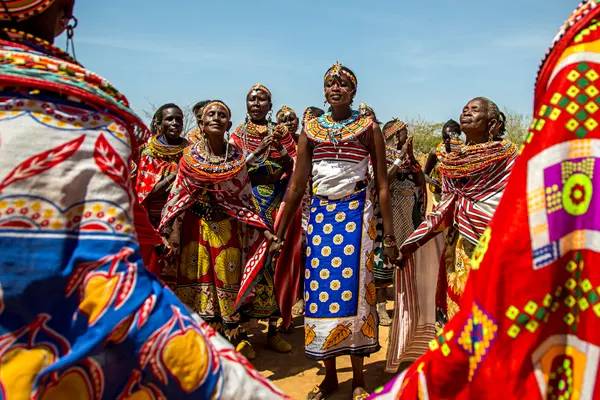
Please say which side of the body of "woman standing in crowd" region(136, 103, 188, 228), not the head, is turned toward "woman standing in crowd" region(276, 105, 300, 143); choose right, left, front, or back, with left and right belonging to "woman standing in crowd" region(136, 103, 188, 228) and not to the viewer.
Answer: left

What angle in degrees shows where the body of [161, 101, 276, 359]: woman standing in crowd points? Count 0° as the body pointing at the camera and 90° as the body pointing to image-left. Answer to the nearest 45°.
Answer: approximately 0°

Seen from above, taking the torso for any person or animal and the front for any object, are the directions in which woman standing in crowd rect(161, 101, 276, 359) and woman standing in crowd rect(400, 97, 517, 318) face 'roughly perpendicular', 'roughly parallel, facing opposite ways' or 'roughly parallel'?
roughly perpendicular

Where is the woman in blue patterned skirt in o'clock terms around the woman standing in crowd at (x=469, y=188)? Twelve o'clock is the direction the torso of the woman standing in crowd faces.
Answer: The woman in blue patterned skirt is roughly at 1 o'clock from the woman standing in crowd.

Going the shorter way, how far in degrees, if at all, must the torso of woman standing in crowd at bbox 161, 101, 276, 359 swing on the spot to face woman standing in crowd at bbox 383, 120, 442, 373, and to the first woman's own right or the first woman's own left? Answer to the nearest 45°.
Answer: approximately 45° to the first woman's own left
